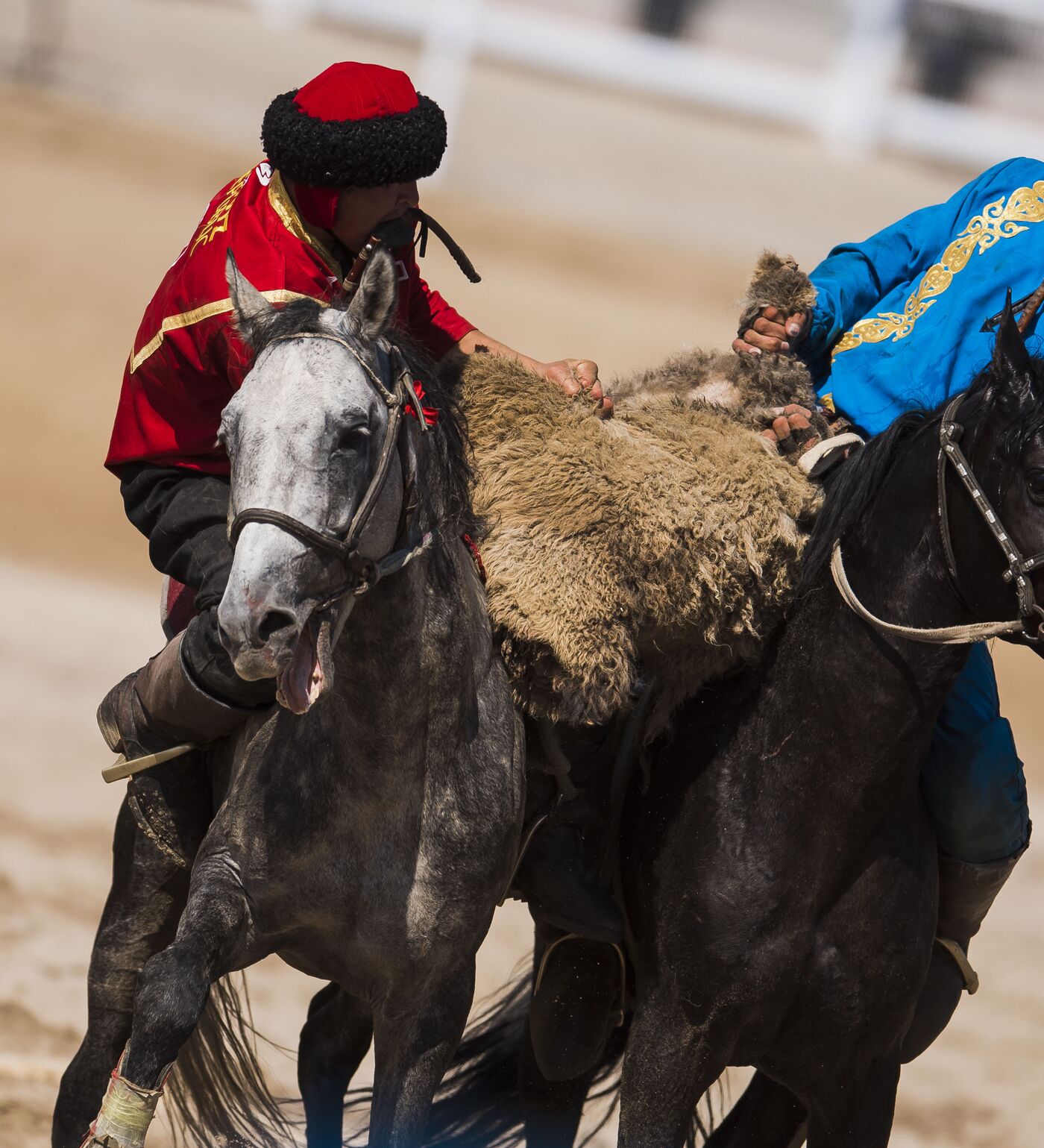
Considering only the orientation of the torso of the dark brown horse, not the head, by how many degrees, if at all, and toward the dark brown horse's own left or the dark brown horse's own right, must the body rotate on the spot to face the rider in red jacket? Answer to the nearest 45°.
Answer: approximately 135° to the dark brown horse's own right

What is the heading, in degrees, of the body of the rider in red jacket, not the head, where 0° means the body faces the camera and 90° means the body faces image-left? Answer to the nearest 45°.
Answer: approximately 315°

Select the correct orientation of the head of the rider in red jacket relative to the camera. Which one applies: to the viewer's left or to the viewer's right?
to the viewer's right

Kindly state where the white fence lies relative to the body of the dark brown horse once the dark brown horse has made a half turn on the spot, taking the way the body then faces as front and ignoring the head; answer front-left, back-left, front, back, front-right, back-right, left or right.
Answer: front-right

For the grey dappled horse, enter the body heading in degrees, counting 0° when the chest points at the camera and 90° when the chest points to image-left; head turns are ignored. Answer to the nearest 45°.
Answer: approximately 0°

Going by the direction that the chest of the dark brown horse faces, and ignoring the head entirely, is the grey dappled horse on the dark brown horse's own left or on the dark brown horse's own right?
on the dark brown horse's own right

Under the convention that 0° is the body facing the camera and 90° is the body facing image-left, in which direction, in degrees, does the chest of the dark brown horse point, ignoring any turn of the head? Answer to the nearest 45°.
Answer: approximately 315°
